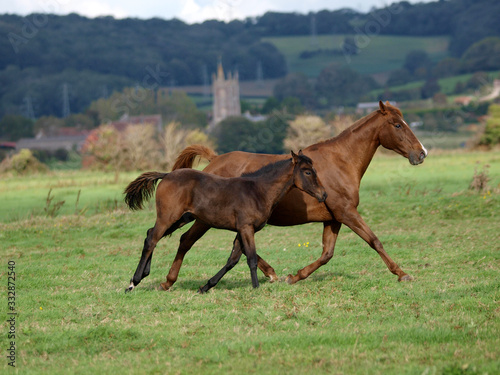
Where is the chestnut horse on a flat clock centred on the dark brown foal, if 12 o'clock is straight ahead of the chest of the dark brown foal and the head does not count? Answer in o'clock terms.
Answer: The chestnut horse is roughly at 11 o'clock from the dark brown foal.

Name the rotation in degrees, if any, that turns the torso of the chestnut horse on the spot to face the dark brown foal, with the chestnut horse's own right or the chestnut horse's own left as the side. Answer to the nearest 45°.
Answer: approximately 135° to the chestnut horse's own right

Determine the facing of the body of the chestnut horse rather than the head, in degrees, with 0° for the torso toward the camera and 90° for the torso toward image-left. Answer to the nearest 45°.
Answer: approximately 270°

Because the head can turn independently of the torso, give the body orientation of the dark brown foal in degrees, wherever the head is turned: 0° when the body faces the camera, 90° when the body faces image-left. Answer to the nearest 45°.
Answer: approximately 270°
